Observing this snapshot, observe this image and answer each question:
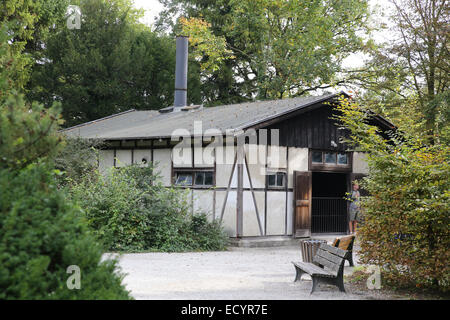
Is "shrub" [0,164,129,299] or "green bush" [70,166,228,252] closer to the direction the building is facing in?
the shrub

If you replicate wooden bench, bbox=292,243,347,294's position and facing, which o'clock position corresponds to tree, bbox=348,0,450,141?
The tree is roughly at 5 o'clock from the wooden bench.

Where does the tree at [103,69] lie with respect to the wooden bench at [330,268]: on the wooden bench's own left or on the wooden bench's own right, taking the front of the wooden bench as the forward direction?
on the wooden bench's own right

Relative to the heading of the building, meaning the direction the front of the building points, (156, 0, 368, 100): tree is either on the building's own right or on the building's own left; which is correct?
on the building's own left

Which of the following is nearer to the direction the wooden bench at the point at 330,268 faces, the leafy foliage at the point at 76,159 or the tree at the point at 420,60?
the leafy foliage

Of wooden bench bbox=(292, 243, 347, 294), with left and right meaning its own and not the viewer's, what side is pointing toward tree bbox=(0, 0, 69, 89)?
right

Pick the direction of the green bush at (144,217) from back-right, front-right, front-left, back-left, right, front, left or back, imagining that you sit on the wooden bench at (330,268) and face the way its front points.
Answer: right

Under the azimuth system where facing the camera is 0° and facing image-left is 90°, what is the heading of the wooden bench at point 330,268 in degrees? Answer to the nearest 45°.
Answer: approximately 45°

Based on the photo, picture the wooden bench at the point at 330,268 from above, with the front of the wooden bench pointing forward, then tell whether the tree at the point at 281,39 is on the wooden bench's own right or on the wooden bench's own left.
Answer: on the wooden bench's own right

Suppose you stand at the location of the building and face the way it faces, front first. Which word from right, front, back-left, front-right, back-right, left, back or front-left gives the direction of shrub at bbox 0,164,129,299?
front-right

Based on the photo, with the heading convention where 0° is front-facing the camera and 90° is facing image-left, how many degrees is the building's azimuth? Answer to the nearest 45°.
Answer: approximately 315°

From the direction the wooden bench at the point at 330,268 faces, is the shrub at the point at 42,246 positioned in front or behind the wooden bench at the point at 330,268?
in front

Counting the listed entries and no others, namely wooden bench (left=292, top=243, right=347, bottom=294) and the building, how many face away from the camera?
0
